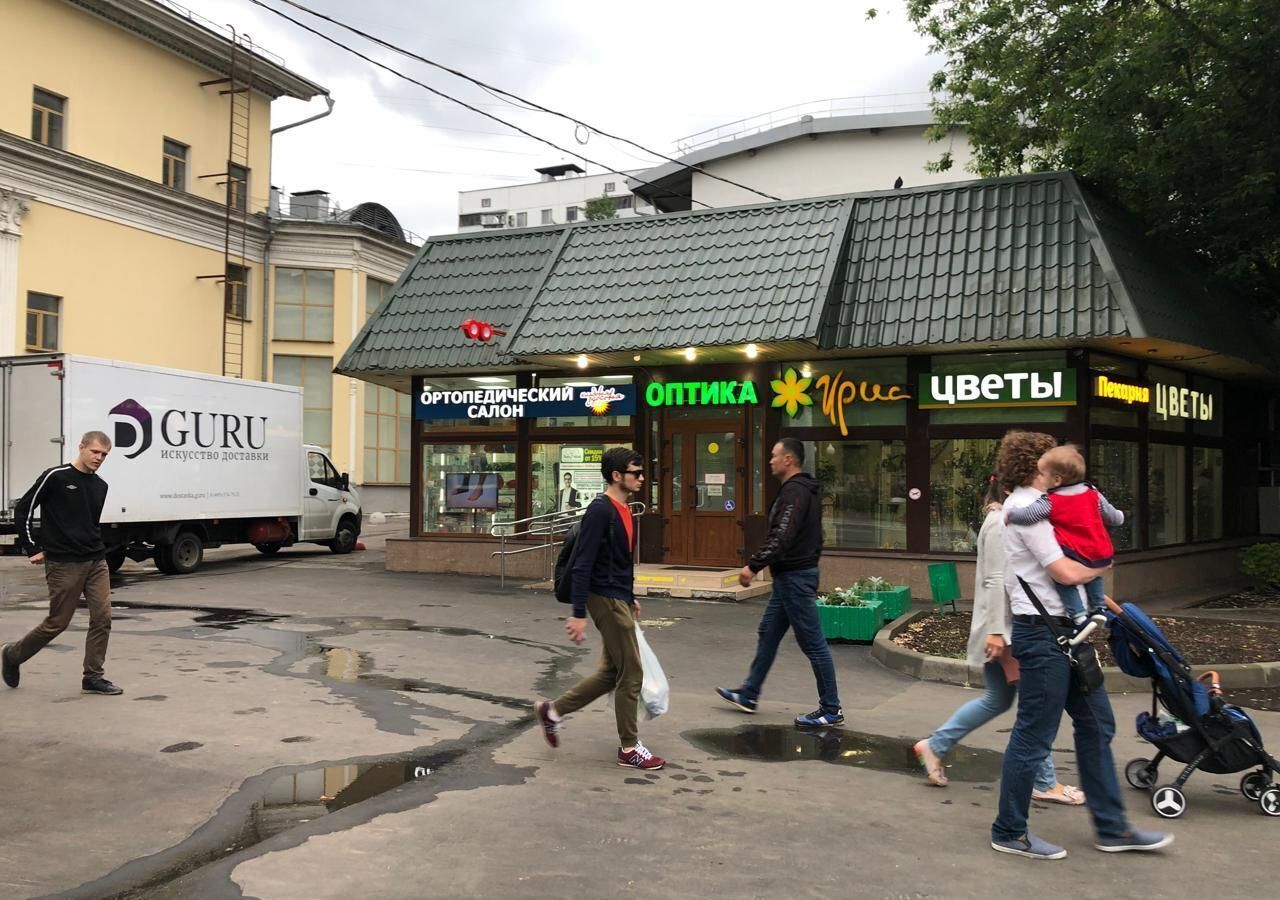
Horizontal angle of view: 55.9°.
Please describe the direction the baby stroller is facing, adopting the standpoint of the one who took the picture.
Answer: facing to the right of the viewer

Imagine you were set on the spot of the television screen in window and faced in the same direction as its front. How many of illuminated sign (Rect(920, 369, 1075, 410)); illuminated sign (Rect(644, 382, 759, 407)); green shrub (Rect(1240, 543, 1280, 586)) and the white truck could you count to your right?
1

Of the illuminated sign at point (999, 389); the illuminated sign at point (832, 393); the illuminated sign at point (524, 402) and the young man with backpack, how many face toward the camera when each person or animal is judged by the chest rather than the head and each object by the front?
3

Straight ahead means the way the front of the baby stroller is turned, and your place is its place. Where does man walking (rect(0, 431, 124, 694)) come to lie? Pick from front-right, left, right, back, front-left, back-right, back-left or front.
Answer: back

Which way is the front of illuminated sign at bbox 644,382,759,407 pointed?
toward the camera

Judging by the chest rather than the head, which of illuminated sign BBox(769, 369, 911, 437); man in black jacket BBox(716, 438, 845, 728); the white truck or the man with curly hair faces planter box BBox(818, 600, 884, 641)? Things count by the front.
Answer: the illuminated sign

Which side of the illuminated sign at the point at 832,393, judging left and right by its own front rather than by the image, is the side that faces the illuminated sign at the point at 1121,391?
left

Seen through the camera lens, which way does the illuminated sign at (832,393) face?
facing the viewer

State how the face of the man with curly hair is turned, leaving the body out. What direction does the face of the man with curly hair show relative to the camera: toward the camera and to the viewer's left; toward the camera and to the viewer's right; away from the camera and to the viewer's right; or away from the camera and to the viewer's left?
away from the camera and to the viewer's right

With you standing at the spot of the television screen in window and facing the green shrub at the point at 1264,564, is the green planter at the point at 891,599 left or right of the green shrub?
right

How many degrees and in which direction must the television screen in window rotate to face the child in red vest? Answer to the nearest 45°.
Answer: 0° — it already faces them

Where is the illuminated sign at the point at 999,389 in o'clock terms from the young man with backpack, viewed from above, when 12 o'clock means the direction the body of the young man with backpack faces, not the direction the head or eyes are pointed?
The illuminated sign is roughly at 10 o'clock from the young man with backpack.

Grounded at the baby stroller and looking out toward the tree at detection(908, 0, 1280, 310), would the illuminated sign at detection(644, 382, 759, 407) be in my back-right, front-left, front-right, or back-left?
front-left

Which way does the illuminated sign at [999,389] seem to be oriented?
toward the camera

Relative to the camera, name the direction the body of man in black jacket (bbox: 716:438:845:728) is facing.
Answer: to the viewer's left

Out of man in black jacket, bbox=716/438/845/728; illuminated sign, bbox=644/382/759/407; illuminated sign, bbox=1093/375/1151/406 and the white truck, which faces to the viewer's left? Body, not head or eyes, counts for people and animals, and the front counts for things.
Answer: the man in black jacket

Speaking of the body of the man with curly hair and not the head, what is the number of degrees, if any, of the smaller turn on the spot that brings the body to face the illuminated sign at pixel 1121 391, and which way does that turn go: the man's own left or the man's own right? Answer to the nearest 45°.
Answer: approximately 90° to the man's own left

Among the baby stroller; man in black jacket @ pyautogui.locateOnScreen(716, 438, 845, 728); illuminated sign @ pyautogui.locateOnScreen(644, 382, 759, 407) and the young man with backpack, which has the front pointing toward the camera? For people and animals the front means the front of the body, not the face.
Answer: the illuminated sign
